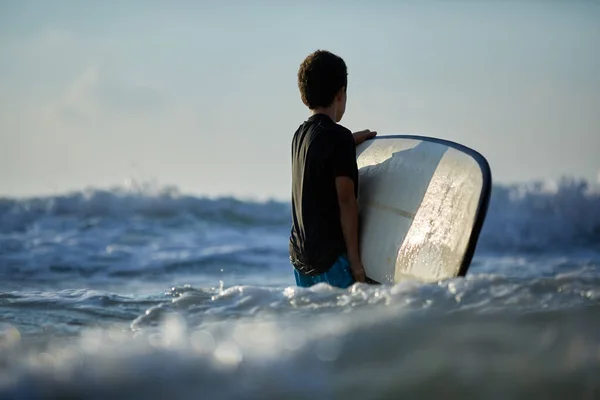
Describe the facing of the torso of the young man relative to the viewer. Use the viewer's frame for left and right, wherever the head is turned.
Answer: facing away from the viewer and to the right of the viewer

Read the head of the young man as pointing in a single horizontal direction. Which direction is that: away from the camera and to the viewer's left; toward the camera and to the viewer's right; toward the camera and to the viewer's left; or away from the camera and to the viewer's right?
away from the camera and to the viewer's right
